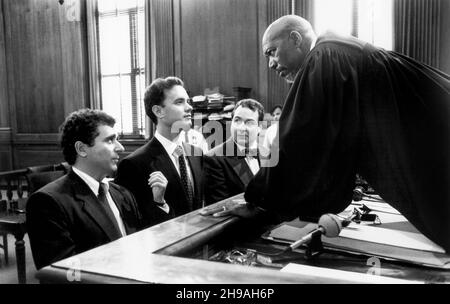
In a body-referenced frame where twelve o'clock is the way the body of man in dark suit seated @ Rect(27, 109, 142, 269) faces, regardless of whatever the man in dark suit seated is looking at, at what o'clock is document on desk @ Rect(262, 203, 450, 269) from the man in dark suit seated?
The document on desk is roughly at 12 o'clock from the man in dark suit seated.

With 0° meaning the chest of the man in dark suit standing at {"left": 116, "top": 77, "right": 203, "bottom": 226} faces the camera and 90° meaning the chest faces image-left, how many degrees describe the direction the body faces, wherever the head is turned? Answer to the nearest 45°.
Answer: approximately 315°

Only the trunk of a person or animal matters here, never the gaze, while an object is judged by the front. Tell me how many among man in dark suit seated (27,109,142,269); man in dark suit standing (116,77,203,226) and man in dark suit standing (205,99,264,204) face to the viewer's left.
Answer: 0

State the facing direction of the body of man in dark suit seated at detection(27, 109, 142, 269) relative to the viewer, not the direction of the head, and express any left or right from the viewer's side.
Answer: facing the viewer and to the right of the viewer

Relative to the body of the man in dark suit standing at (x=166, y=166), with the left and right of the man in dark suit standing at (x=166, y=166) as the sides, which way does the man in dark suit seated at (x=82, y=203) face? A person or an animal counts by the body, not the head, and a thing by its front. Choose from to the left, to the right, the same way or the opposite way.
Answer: the same way

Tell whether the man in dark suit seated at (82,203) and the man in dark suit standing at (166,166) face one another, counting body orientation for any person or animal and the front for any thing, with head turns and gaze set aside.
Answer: no

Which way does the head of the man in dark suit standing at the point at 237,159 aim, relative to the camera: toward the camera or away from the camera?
toward the camera

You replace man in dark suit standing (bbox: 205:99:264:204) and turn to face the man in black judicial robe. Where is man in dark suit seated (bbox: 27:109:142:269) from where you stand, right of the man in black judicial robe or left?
right

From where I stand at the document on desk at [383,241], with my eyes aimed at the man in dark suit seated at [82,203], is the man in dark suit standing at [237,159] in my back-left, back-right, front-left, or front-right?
front-right

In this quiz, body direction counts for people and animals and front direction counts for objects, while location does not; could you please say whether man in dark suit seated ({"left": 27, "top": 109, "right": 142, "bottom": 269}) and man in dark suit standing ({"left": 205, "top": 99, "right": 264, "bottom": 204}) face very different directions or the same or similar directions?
same or similar directions

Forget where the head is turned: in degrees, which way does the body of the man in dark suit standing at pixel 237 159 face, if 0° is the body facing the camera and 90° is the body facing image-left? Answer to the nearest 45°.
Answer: approximately 315°

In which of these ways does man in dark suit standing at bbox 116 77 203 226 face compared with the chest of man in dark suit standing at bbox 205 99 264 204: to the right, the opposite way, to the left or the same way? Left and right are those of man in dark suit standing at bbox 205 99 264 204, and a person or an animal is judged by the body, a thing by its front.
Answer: the same way

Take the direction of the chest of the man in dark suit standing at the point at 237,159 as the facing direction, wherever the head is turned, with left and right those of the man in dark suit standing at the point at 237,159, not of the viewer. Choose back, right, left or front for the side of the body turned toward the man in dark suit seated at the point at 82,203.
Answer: right

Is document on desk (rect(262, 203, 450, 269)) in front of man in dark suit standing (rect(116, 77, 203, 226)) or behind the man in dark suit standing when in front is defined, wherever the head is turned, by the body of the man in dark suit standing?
in front

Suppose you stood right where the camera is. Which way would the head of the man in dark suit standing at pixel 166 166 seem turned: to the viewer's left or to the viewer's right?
to the viewer's right

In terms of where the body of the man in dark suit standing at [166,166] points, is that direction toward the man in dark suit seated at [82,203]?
no
